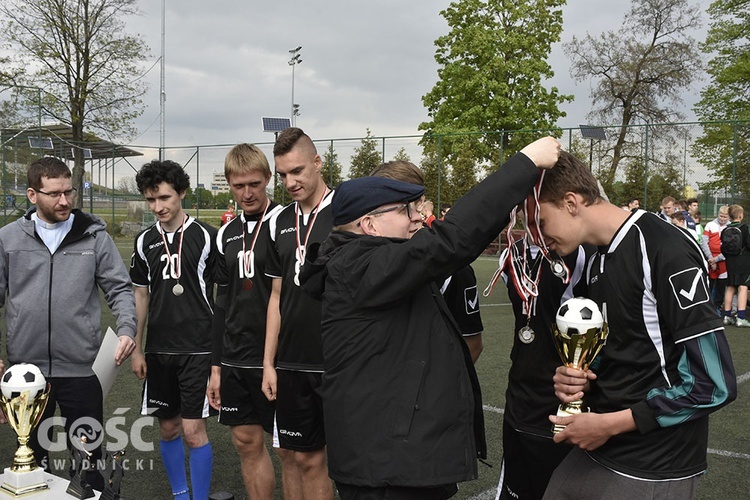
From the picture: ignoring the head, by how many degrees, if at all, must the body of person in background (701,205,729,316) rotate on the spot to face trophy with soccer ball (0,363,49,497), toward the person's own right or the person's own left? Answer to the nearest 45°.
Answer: approximately 45° to the person's own right

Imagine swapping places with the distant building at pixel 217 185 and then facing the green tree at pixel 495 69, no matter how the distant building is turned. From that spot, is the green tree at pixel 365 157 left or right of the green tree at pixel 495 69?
right

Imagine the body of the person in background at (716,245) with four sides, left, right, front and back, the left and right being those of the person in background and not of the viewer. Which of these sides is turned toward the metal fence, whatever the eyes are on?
back

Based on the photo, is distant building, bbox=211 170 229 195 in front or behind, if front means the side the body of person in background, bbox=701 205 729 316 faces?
behind
